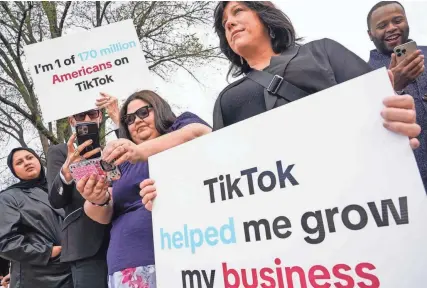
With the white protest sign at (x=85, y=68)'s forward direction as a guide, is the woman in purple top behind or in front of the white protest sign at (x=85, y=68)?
in front

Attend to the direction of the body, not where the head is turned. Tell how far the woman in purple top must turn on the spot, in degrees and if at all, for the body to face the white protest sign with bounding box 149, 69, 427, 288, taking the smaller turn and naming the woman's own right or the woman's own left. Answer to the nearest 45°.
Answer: approximately 90° to the woman's own left

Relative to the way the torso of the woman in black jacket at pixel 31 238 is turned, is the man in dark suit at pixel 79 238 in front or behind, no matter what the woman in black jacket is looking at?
in front

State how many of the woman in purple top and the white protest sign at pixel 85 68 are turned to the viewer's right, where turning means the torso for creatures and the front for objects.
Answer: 0

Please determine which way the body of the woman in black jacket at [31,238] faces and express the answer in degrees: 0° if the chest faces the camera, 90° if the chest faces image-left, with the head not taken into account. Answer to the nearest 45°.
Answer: approximately 315°

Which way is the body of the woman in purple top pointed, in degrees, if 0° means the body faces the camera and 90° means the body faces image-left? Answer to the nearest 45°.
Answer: approximately 45°

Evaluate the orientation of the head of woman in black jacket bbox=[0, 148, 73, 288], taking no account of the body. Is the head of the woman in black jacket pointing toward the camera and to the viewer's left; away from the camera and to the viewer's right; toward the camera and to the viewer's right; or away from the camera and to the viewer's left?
toward the camera and to the viewer's right
